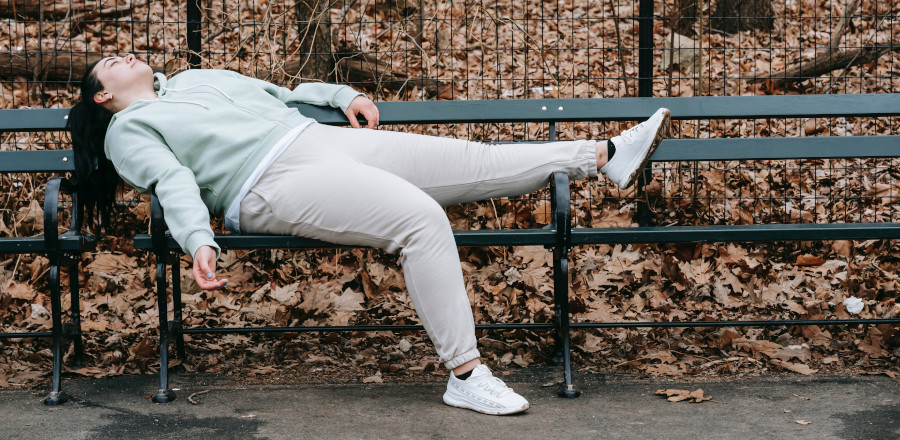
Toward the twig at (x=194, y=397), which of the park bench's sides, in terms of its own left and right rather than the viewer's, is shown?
right

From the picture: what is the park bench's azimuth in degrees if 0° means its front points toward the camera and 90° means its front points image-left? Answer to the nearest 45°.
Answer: approximately 0°
